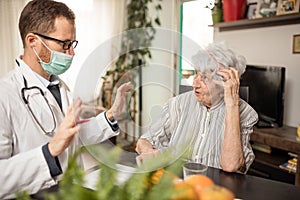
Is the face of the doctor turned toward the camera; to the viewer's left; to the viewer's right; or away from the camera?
to the viewer's right

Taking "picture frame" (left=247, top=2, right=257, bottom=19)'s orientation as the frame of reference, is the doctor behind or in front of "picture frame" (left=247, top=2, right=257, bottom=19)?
in front

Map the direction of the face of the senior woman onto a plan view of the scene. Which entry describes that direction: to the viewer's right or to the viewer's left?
to the viewer's left

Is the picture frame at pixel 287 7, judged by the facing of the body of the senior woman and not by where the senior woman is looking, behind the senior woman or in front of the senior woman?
behind

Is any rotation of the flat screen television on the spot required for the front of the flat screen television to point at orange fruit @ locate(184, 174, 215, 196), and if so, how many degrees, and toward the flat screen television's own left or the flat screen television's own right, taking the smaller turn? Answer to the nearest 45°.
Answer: approximately 45° to the flat screen television's own left

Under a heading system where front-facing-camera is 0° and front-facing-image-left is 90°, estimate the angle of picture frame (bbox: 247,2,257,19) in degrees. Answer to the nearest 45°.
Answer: approximately 45°

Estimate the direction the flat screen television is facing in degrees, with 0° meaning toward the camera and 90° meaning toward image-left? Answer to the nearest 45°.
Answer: approximately 45°

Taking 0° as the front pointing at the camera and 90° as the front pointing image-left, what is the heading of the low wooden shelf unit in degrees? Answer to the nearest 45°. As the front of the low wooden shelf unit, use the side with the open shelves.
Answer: approximately 45°
